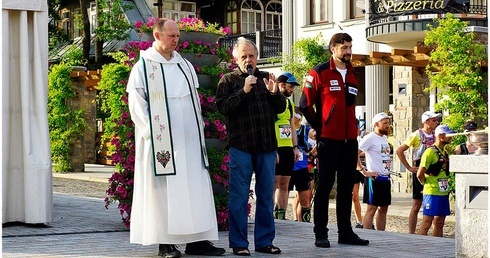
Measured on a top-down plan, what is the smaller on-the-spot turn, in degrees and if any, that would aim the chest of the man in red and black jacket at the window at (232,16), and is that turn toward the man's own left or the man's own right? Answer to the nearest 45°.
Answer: approximately 135° to the man's own left

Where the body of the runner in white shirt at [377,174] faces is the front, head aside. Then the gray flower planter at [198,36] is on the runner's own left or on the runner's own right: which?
on the runner's own right

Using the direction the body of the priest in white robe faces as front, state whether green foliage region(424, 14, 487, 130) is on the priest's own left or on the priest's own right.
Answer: on the priest's own left

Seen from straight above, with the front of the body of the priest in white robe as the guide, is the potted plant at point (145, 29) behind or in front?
behind

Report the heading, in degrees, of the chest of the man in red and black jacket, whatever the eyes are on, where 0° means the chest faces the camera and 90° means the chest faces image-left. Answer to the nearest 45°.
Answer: approximately 315°

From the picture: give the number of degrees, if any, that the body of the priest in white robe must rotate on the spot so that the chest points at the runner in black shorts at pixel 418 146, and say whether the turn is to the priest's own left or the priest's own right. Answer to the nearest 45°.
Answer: approximately 90° to the priest's own left
